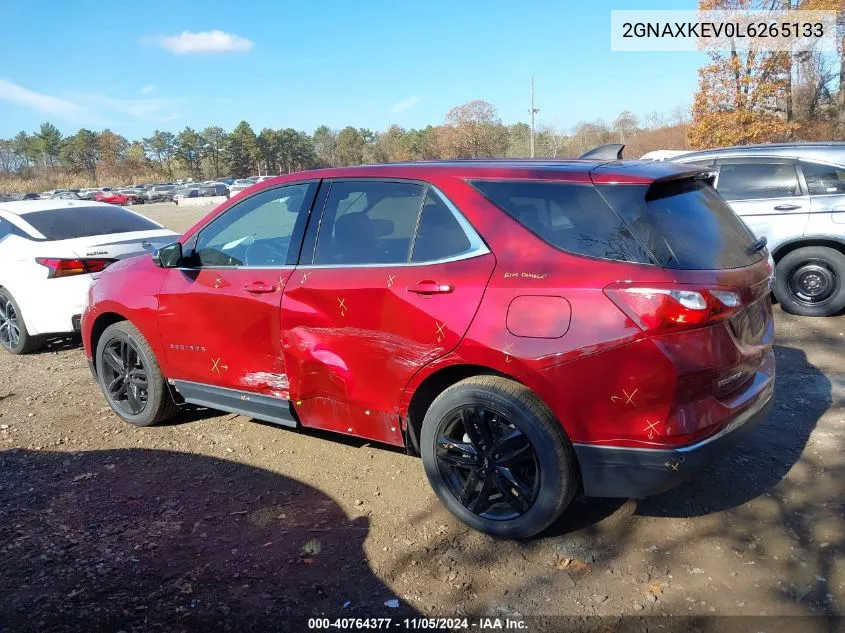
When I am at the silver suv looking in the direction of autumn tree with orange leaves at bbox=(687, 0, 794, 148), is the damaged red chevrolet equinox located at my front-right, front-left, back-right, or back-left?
back-left

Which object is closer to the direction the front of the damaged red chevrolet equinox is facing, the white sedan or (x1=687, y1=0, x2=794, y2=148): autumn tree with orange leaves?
the white sedan

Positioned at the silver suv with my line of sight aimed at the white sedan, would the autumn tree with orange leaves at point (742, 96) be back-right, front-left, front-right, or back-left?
back-right

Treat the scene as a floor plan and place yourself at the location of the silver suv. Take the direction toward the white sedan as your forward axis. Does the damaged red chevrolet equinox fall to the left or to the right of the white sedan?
left

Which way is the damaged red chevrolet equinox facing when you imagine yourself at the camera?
facing away from the viewer and to the left of the viewer

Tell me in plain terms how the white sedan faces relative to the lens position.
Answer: facing away from the viewer and to the left of the viewer
